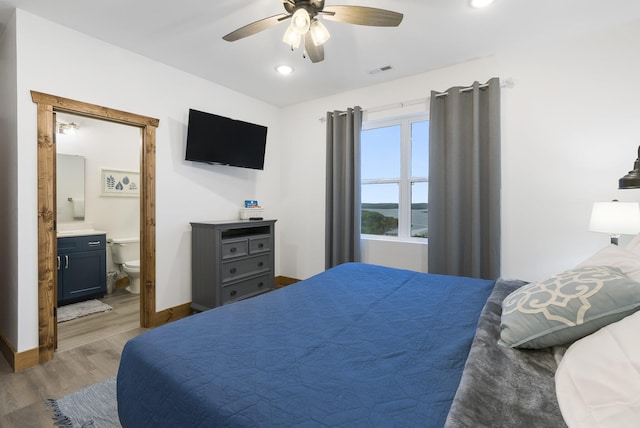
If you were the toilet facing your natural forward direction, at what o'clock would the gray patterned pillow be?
The gray patterned pillow is roughly at 1 o'clock from the toilet.

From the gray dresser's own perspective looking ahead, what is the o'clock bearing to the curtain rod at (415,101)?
The curtain rod is roughly at 11 o'clock from the gray dresser.

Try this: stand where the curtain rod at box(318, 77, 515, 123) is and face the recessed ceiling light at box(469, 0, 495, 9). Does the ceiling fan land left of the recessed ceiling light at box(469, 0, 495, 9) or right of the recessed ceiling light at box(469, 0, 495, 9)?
right

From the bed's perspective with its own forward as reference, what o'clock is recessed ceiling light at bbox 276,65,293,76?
The recessed ceiling light is roughly at 1 o'clock from the bed.

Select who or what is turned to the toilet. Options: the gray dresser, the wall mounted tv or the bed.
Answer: the bed

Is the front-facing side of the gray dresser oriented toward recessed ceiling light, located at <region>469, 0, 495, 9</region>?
yes

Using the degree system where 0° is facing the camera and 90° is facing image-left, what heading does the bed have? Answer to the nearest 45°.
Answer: approximately 135°

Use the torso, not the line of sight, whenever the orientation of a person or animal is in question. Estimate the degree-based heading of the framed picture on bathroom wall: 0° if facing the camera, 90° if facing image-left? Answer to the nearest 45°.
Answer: approximately 315°
